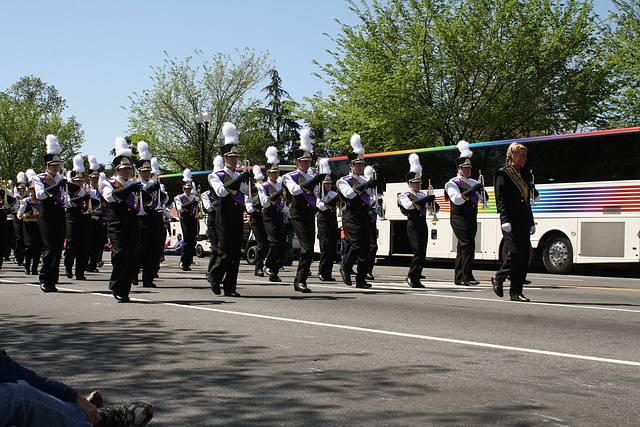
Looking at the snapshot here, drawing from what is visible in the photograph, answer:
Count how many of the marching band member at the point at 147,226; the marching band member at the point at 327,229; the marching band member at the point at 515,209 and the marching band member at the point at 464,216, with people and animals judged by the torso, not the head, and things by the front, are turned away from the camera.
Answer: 0

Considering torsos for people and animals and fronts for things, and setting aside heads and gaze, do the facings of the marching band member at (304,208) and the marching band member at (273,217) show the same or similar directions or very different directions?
same or similar directions

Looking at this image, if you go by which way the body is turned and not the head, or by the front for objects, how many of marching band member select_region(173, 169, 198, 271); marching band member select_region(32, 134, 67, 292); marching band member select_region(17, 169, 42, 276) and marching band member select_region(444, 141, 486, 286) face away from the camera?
0

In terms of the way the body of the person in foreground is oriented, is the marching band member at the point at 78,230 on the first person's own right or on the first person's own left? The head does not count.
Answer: on the first person's own left

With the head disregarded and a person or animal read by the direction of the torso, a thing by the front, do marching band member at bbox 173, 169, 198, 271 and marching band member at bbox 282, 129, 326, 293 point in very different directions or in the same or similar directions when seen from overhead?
same or similar directions

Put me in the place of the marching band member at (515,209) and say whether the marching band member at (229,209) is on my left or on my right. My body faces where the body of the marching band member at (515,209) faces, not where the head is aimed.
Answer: on my right
